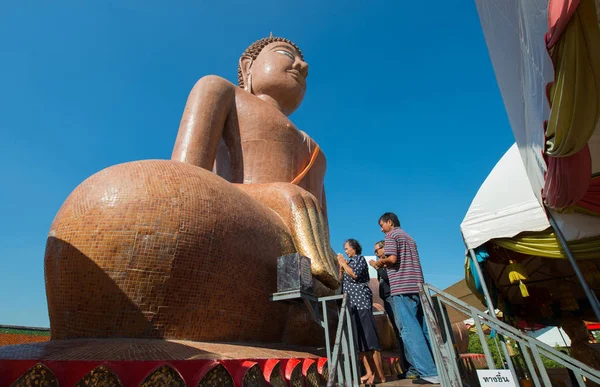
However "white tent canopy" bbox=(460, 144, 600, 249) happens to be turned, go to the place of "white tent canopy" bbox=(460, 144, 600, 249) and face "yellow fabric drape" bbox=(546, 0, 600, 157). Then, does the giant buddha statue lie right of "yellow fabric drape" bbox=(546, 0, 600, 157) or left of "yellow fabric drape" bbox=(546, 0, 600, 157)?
right

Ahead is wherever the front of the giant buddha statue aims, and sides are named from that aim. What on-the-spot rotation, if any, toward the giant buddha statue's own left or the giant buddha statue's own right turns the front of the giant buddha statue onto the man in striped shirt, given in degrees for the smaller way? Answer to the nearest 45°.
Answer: approximately 45° to the giant buddha statue's own left

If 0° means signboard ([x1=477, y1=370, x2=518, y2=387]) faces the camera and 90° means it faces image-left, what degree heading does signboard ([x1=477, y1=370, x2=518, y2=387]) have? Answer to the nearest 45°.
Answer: approximately 0°

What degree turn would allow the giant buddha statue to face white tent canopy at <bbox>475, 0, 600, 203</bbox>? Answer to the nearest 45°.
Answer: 0° — it already faces it

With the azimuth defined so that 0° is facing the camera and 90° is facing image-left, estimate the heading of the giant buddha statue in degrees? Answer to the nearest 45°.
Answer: approximately 315°

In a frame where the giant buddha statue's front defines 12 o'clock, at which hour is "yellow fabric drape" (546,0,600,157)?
The yellow fabric drape is roughly at 12 o'clock from the giant buddha statue.
